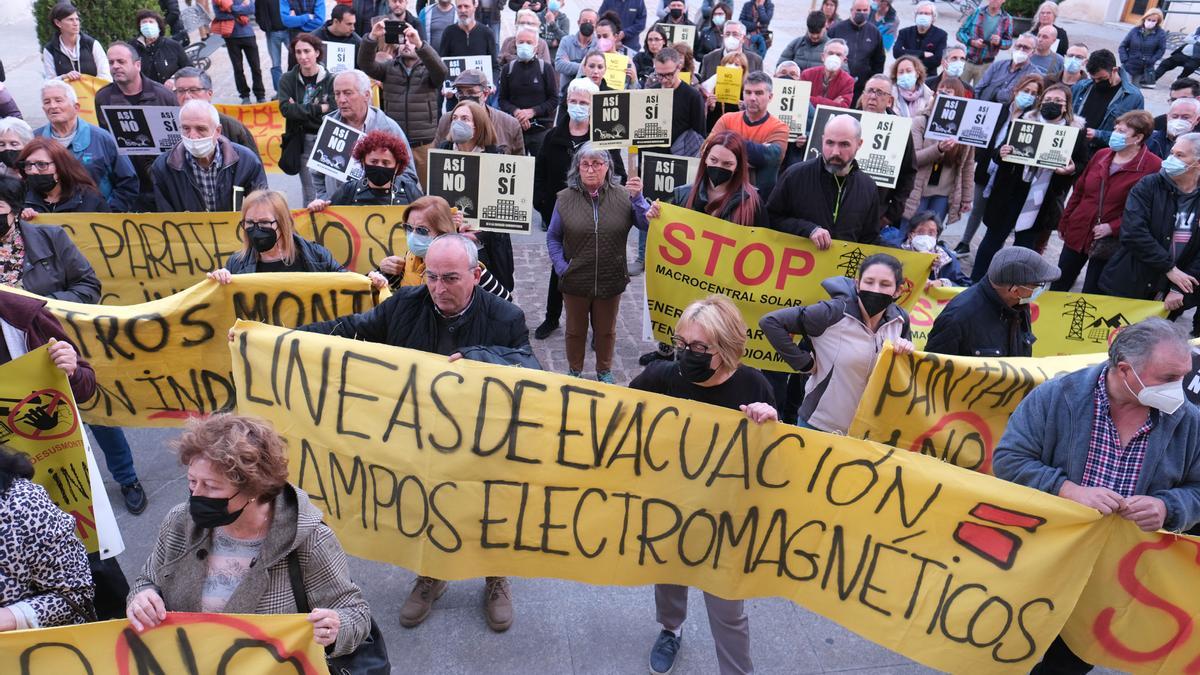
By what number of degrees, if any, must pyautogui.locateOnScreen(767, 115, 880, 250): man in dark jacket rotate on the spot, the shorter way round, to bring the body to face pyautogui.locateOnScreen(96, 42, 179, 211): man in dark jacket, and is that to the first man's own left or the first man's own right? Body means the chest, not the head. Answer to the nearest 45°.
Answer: approximately 90° to the first man's own right

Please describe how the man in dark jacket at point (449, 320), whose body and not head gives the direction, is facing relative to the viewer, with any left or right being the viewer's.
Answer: facing the viewer

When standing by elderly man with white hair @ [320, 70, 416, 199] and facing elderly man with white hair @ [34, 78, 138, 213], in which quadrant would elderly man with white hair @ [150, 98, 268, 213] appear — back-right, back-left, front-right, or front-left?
front-left

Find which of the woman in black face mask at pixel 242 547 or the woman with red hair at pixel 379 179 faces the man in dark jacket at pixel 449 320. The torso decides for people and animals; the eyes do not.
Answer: the woman with red hair

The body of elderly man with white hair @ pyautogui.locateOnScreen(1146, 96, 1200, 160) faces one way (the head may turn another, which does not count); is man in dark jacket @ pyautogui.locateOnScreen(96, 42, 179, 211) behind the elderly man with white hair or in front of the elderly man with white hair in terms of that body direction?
in front

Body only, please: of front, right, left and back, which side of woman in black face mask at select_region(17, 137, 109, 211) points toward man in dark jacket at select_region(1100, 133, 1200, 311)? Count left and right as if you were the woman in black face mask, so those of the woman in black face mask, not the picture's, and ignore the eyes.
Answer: left

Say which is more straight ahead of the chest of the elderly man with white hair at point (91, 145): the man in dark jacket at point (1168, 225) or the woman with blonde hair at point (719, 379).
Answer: the woman with blonde hair

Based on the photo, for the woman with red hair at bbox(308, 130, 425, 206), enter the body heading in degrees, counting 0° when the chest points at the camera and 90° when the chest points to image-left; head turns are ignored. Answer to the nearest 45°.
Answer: approximately 0°

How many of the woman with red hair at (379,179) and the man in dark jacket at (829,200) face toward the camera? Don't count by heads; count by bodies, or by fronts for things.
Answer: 2

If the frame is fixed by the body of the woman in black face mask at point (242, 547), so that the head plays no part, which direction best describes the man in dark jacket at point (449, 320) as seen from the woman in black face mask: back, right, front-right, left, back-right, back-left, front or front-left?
back

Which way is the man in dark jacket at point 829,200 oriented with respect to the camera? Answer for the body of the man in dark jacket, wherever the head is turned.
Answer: toward the camera

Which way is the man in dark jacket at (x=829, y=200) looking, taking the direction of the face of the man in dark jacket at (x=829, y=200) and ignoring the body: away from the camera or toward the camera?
toward the camera

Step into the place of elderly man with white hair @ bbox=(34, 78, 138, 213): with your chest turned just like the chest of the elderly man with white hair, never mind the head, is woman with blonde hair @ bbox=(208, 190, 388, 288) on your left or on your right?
on your left

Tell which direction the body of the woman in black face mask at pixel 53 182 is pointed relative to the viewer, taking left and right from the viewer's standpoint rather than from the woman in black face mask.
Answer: facing the viewer and to the left of the viewer

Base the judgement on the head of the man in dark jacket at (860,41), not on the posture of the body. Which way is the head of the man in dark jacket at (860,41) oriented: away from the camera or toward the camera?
toward the camera

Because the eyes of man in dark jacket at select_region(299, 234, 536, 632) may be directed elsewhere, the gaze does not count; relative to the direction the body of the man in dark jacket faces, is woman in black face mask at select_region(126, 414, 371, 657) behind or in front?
in front
